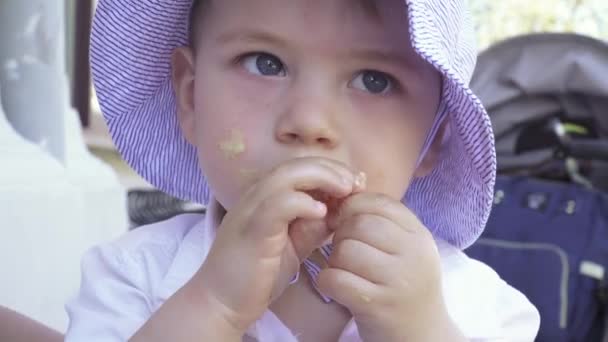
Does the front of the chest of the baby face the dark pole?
no

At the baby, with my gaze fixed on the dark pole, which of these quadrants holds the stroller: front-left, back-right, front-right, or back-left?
front-right

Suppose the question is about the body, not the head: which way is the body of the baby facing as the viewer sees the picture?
toward the camera

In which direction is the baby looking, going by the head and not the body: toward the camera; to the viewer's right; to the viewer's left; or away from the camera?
toward the camera

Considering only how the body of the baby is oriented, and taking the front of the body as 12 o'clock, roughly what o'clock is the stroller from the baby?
The stroller is roughly at 7 o'clock from the baby.
